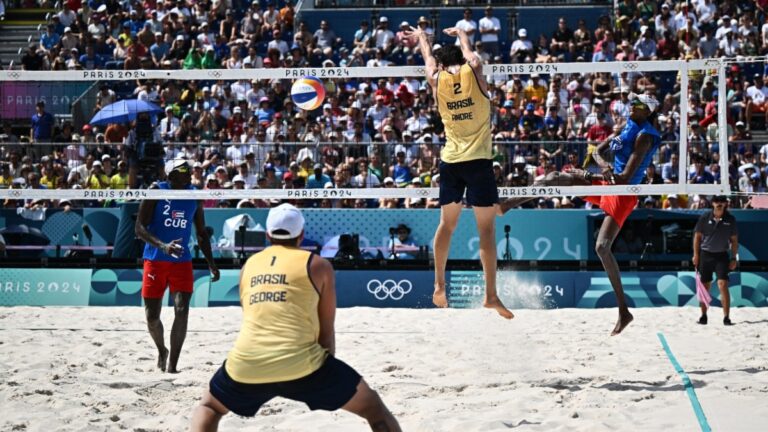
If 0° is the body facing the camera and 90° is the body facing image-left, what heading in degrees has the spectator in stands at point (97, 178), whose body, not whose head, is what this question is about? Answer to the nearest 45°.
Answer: approximately 0°

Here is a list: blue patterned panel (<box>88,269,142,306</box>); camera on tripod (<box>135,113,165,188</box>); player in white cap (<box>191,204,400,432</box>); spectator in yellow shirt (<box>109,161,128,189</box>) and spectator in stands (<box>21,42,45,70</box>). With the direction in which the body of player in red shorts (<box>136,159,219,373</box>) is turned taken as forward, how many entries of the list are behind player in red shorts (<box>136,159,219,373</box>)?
4

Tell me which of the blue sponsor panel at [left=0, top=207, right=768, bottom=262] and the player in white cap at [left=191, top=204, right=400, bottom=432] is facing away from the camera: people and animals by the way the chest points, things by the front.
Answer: the player in white cap

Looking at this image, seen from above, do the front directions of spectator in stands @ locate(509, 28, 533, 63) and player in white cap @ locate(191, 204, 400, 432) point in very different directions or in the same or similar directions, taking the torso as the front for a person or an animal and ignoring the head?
very different directions

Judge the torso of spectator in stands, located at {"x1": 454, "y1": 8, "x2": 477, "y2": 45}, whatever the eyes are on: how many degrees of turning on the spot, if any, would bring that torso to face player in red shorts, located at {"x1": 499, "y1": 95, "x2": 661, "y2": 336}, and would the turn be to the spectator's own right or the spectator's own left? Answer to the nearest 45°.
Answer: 0° — they already face them

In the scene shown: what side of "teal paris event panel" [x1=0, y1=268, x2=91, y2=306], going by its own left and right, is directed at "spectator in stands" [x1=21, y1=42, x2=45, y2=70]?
back
